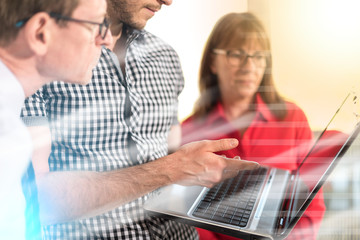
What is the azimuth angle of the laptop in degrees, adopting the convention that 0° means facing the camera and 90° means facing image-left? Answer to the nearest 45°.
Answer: approximately 90°

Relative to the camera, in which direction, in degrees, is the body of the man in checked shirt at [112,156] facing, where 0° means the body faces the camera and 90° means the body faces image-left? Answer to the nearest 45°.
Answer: approximately 315°

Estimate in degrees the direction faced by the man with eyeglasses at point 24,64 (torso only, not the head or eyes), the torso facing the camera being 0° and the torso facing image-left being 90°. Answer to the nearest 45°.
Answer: approximately 270°

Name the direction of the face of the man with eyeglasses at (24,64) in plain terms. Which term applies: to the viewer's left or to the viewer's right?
to the viewer's right
